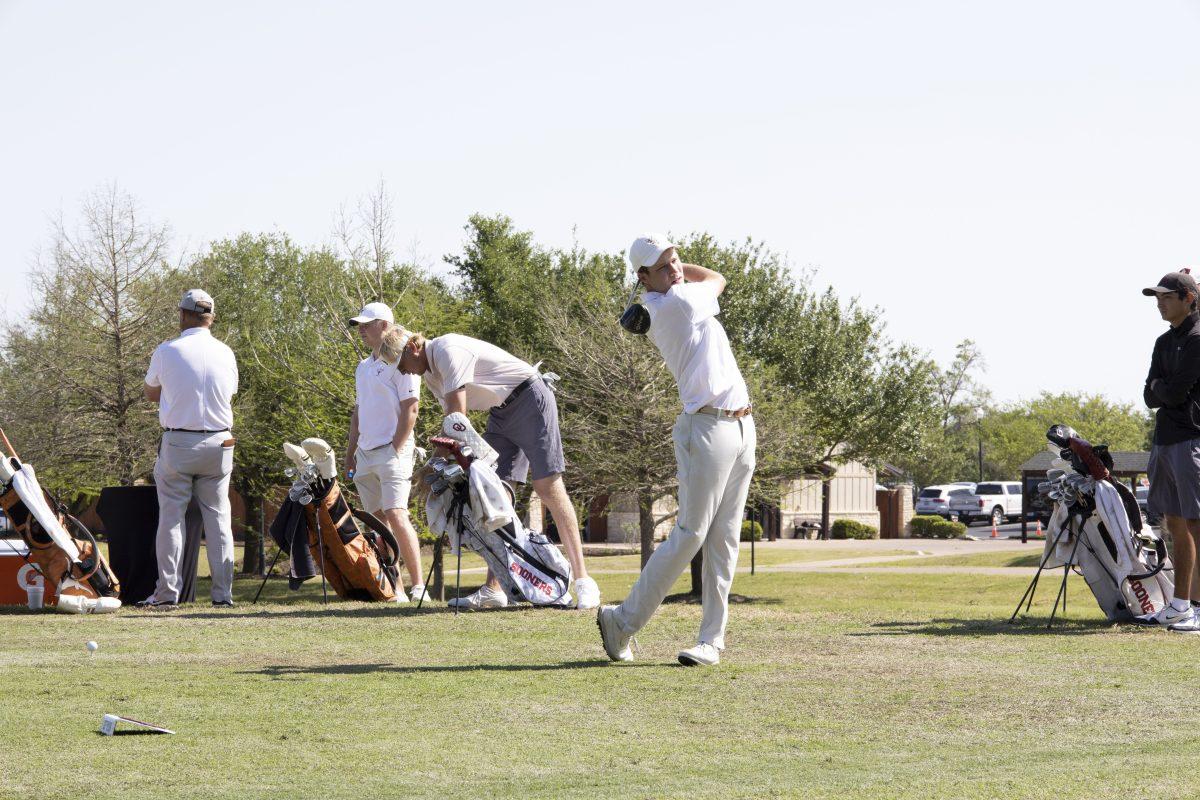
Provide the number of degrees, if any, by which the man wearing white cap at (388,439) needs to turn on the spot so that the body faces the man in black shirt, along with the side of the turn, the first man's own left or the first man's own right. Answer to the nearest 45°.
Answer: approximately 90° to the first man's own left

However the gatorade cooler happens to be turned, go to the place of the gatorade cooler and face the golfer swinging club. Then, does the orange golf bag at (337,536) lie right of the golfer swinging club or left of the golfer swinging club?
left

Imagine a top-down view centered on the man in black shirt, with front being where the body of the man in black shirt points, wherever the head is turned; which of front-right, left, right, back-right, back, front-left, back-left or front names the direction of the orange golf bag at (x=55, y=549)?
front-right

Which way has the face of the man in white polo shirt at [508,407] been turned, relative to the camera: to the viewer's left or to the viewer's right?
to the viewer's left

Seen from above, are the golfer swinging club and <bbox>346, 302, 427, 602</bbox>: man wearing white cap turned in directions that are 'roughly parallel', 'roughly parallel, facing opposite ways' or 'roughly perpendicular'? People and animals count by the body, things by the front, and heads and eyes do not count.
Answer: roughly perpendicular

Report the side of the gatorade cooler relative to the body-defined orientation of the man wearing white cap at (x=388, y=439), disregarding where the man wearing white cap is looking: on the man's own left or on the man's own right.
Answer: on the man's own right

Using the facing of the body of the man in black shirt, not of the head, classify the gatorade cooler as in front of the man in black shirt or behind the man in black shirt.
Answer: in front

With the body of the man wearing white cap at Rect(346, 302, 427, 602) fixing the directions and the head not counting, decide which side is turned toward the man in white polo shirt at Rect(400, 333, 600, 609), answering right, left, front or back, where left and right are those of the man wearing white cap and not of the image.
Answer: left
